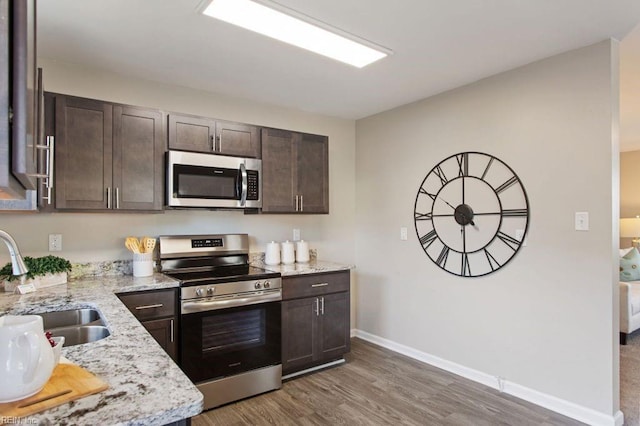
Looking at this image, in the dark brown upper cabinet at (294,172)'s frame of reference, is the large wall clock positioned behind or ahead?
ahead

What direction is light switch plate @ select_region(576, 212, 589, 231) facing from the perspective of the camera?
toward the camera

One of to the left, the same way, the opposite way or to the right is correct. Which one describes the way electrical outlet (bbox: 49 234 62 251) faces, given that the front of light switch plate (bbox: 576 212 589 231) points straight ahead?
to the left

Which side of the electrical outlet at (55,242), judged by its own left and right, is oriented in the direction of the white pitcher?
front

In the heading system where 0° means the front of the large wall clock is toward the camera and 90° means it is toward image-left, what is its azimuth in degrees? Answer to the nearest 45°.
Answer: approximately 45°

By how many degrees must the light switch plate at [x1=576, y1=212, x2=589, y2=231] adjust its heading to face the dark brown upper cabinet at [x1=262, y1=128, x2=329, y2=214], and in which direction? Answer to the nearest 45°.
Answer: approximately 90° to its right

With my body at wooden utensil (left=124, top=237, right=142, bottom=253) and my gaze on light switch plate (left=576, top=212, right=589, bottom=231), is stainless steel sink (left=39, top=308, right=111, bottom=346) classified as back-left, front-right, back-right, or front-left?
front-right

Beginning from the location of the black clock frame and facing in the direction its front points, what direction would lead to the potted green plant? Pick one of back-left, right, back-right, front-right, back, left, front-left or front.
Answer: front

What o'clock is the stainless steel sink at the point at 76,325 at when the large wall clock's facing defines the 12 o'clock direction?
The stainless steel sink is roughly at 12 o'clock from the large wall clock.

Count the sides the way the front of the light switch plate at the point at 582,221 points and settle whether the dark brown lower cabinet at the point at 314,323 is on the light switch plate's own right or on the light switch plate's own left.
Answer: on the light switch plate's own right

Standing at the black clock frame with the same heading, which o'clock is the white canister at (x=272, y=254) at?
The white canister is roughly at 1 o'clock from the black clock frame.

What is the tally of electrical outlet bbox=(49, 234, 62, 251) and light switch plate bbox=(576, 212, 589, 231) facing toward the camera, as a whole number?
2

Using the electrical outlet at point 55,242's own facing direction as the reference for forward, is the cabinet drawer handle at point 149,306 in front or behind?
in front

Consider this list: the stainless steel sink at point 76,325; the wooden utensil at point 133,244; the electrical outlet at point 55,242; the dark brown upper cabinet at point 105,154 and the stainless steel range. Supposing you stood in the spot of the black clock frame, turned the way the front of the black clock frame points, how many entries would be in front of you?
5

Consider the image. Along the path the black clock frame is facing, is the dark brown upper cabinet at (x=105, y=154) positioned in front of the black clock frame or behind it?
in front
